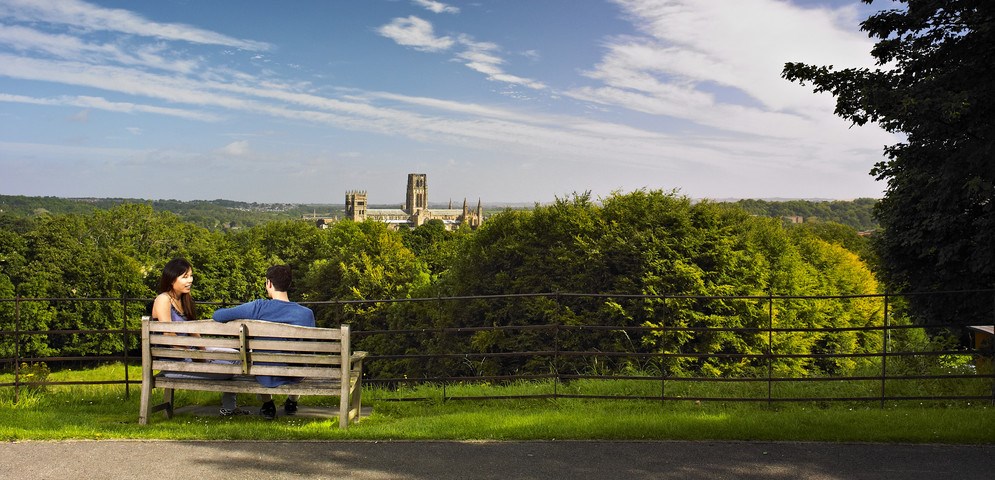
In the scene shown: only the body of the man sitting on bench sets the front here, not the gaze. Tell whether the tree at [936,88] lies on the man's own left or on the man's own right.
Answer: on the man's own right

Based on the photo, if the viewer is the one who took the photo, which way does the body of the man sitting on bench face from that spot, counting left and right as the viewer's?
facing away from the viewer

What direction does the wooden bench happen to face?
away from the camera

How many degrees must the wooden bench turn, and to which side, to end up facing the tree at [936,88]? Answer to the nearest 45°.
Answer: approximately 90° to its right

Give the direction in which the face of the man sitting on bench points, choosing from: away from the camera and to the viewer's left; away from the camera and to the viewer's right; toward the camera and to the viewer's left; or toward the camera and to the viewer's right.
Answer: away from the camera and to the viewer's left
